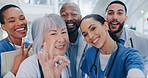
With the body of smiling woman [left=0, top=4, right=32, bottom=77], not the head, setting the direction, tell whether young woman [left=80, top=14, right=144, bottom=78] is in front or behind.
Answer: in front

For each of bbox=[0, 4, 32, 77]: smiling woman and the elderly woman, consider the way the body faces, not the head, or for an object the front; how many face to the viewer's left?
0

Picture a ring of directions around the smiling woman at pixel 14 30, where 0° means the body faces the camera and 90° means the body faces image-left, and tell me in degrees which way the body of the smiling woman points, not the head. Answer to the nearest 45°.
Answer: approximately 315°

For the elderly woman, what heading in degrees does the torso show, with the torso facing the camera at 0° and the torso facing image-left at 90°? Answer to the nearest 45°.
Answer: approximately 315°
